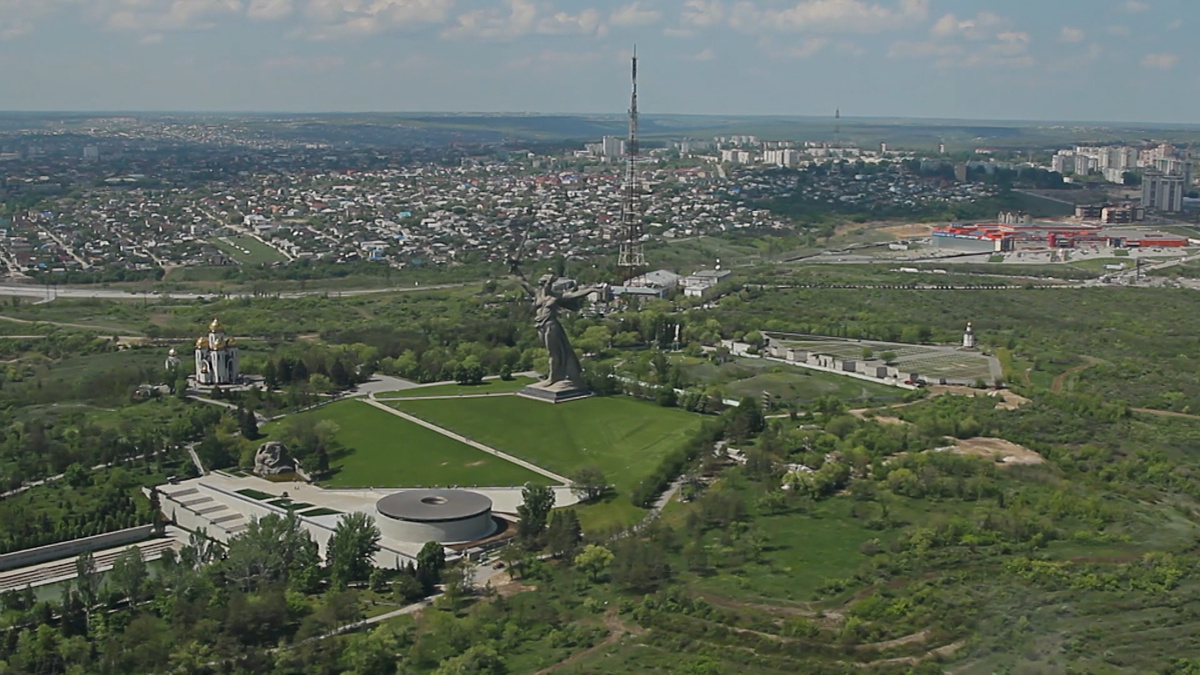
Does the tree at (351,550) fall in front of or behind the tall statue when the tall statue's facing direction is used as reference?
in front

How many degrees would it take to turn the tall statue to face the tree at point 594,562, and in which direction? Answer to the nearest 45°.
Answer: approximately 45° to its left

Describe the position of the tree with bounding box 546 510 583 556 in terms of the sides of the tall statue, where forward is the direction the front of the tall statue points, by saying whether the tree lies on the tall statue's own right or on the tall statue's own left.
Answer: on the tall statue's own left

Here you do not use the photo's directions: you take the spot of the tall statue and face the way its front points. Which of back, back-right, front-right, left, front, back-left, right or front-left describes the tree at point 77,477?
front

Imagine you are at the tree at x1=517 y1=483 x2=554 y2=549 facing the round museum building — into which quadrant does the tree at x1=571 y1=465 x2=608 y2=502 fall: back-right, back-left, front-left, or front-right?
back-right

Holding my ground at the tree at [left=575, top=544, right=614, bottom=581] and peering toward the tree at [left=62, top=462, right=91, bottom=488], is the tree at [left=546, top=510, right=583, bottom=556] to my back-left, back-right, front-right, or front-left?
front-right

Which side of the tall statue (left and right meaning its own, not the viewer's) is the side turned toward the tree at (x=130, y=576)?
front

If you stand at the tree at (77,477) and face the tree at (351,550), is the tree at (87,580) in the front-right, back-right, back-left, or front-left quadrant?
front-right

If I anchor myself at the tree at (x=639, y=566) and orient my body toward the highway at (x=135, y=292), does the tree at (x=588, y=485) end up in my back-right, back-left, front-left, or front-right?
front-right

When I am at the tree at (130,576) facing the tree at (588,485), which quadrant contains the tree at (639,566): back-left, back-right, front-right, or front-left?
front-right

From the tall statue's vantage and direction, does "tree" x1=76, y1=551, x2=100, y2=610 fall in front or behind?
in front

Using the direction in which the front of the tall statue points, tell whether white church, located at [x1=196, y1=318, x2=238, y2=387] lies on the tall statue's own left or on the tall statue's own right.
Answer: on the tall statue's own right

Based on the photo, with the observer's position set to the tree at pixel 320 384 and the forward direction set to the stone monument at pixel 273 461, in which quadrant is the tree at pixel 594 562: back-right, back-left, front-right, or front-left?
front-left

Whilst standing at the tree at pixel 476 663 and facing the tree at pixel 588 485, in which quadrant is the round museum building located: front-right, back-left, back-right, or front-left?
front-left

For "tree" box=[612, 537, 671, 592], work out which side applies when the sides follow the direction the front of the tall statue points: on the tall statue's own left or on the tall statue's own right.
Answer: on the tall statue's own left

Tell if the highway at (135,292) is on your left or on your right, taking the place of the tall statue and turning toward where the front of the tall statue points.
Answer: on your right

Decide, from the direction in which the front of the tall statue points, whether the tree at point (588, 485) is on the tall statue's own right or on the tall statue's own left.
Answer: on the tall statue's own left

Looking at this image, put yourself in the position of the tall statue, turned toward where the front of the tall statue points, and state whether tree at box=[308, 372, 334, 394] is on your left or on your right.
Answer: on your right
